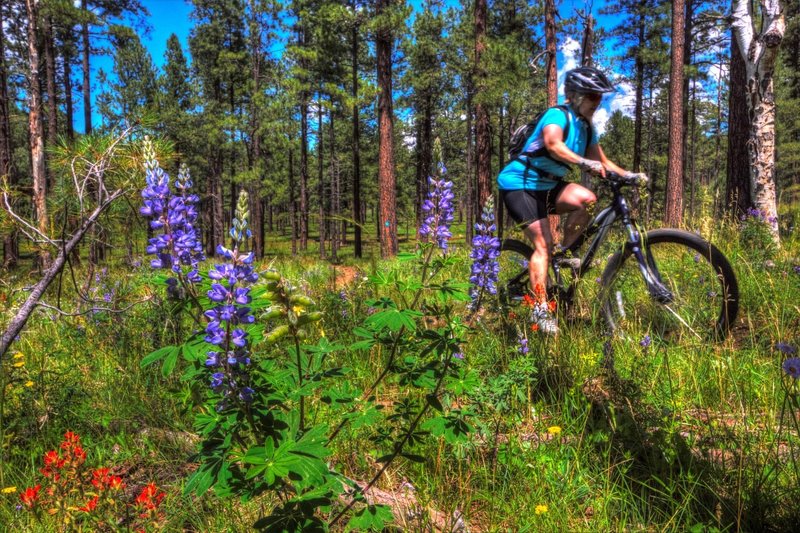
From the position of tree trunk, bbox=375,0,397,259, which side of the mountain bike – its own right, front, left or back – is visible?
back

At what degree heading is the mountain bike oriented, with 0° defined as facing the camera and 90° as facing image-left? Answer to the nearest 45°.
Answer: approximately 315°
